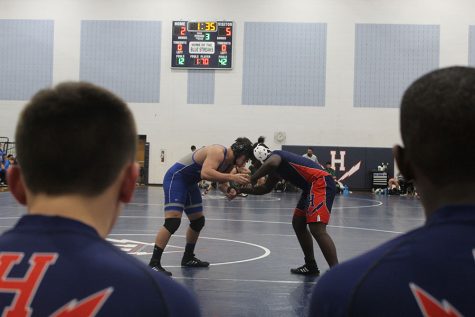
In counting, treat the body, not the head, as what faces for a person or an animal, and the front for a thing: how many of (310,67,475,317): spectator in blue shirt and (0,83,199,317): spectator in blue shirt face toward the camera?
0

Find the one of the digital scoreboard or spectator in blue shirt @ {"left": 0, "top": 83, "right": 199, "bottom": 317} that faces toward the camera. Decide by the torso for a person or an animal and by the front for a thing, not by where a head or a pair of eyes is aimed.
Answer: the digital scoreboard

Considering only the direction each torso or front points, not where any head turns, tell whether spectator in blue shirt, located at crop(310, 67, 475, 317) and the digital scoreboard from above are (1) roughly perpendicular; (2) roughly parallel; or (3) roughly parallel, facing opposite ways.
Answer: roughly parallel, facing opposite ways

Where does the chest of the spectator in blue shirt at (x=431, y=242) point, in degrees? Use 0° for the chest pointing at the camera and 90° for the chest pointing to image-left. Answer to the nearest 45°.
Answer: approximately 180°

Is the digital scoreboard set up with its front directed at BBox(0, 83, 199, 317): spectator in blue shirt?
yes

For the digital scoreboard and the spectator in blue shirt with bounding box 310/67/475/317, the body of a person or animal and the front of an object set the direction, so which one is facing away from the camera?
the spectator in blue shirt

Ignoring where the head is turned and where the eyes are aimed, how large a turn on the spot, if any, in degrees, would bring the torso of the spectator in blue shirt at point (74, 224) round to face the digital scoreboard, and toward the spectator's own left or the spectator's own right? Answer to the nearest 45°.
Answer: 0° — they already face it

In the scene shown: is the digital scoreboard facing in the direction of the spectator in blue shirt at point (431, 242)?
yes

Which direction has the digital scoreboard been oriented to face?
toward the camera

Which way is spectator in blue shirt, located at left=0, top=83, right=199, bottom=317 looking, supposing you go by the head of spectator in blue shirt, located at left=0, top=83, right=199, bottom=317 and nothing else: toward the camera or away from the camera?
away from the camera

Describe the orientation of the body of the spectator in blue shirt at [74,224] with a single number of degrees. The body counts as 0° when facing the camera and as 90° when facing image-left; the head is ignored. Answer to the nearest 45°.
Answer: approximately 180°

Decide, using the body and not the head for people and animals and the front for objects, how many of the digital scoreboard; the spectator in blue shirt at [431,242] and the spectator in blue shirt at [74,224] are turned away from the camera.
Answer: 2
